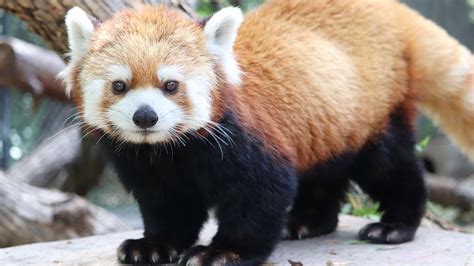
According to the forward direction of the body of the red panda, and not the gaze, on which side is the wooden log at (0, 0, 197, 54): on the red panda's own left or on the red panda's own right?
on the red panda's own right

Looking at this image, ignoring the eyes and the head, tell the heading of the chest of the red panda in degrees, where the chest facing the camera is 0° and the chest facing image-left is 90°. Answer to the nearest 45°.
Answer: approximately 45°

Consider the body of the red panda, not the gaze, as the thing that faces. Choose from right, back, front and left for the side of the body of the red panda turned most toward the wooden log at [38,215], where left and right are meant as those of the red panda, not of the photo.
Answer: right
